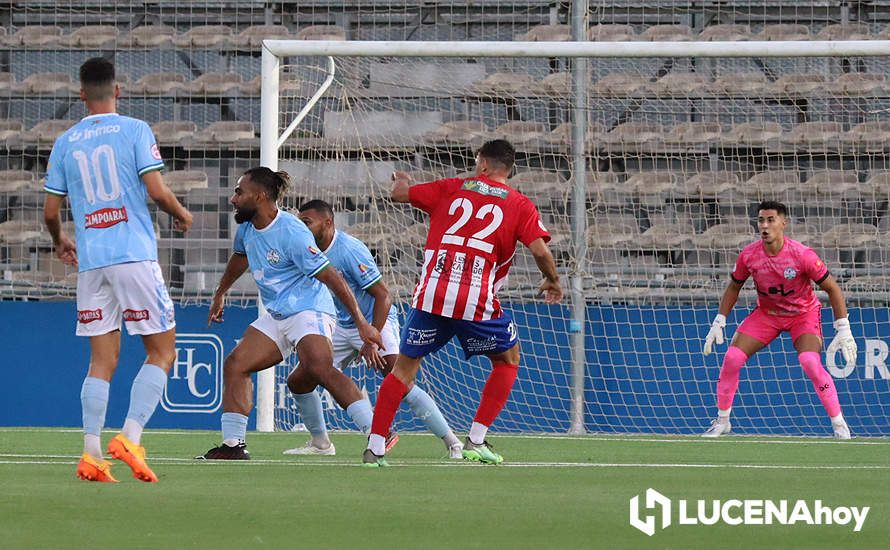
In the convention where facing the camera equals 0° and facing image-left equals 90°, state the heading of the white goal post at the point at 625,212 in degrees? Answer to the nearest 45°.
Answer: approximately 0°

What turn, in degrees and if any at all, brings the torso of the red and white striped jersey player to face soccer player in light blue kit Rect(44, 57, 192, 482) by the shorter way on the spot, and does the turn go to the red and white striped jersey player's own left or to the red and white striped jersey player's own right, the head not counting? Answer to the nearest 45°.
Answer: approximately 135° to the red and white striped jersey player's own left

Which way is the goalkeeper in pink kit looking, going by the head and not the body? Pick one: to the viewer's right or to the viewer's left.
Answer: to the viewer's left

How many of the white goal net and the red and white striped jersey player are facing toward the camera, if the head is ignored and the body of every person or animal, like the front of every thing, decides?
1

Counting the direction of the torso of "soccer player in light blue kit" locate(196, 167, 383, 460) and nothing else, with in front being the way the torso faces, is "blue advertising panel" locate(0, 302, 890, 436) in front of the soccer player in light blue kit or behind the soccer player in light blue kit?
behind

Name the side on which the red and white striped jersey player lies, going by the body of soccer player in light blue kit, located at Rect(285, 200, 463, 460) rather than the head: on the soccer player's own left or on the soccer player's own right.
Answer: on the soccer player's own left

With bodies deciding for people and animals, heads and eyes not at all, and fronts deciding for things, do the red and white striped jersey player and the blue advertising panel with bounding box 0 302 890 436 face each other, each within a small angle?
yes

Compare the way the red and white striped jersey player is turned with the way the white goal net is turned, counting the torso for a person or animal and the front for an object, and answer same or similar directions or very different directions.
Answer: very different directions

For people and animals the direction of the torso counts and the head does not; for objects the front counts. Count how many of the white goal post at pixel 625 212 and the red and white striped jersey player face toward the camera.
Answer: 1

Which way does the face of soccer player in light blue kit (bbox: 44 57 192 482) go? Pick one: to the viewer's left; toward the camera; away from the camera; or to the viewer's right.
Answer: away from the camera

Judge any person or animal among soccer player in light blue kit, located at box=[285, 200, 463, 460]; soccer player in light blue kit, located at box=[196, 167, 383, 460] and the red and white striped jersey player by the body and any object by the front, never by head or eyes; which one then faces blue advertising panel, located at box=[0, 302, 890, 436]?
the red and white striped jersey player

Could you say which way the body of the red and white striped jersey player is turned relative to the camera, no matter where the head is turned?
away from the camera
